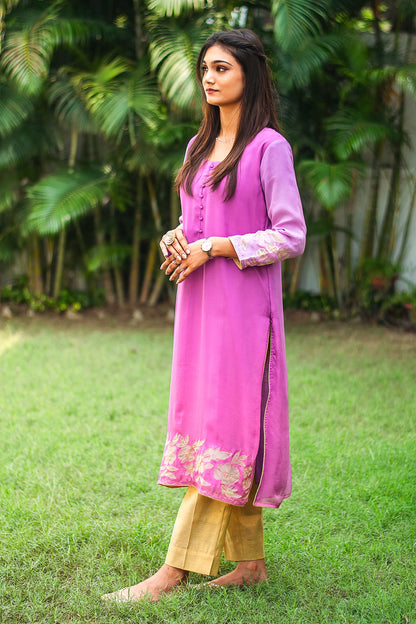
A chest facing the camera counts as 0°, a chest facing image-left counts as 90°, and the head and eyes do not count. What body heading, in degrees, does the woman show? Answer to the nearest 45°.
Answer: approximately 45°
